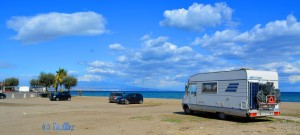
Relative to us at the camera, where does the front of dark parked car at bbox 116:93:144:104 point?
facing the viewer and to the left of the viewer

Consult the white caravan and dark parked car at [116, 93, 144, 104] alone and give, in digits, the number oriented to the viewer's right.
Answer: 0

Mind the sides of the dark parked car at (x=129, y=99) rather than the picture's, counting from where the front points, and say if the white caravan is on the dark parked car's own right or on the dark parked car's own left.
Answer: on the dark parked car's own left

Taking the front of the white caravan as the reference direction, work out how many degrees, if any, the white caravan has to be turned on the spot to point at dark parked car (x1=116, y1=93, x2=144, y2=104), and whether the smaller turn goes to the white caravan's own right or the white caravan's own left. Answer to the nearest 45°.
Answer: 0° — it already faces it

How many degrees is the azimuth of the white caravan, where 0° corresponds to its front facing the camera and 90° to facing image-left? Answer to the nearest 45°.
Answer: approximately 135°
